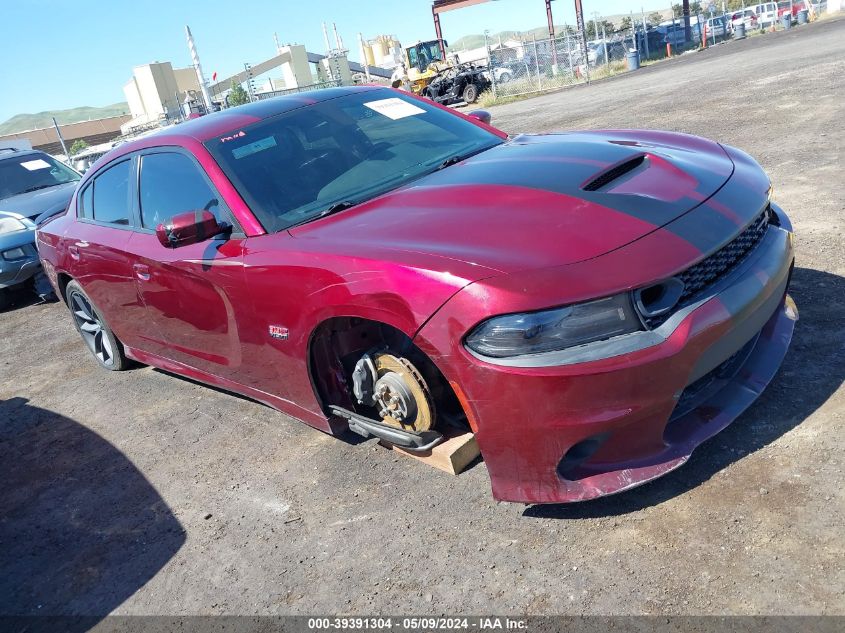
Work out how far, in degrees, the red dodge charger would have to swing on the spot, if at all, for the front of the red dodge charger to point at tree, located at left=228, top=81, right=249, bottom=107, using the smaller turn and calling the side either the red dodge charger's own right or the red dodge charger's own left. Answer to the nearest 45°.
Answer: approximately 135° to the red dodge charger's own left

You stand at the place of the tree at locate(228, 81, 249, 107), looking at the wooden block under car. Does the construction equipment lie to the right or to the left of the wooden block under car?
left

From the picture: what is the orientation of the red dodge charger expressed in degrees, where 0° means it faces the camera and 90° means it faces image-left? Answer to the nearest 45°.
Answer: approximately 315°

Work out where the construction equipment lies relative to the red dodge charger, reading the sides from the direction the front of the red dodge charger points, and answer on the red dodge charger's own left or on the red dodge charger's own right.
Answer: on the red dodge charger's own left
